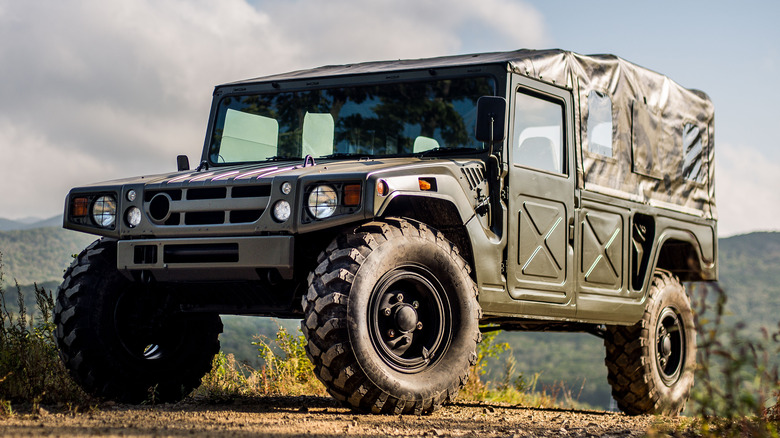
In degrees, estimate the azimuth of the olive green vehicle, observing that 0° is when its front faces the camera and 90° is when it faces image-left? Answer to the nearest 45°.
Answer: approximately 45°
